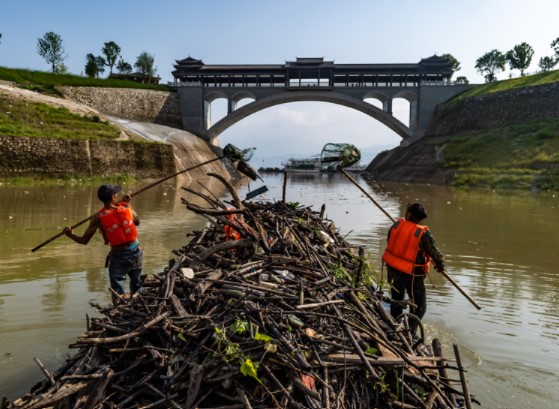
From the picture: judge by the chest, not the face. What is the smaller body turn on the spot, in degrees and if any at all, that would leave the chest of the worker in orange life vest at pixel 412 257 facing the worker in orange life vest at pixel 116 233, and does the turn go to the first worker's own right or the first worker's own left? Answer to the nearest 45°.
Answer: approximately 135° to the first worker's own left

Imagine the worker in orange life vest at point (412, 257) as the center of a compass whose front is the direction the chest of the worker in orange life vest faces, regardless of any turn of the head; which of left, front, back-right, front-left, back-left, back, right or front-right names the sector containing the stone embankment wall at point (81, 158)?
left

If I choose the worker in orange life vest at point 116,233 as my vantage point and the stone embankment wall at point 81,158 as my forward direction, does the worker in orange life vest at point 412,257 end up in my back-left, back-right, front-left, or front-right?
back-right
